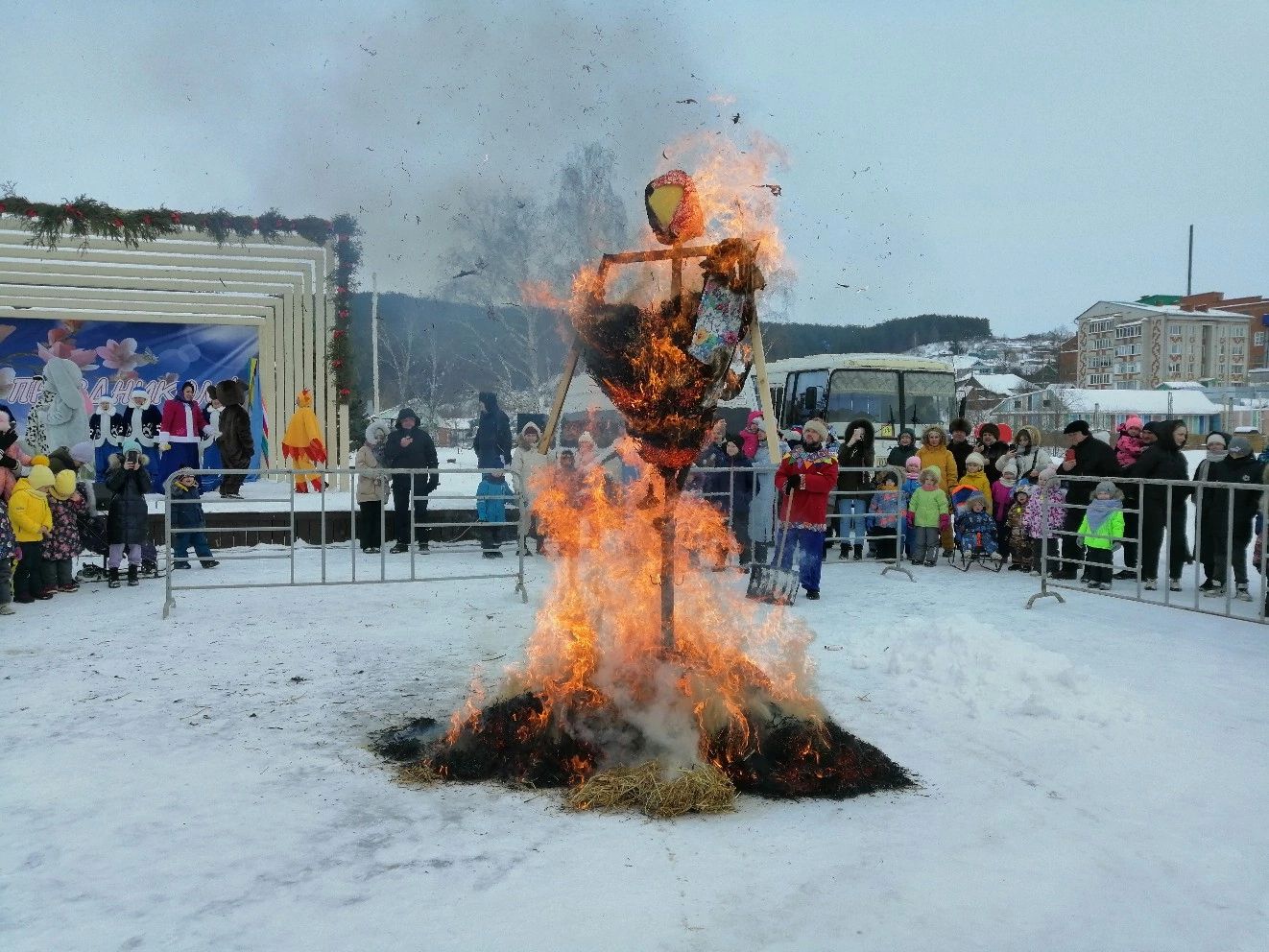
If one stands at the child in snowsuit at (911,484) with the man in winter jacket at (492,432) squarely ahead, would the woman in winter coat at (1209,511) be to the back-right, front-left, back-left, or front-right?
back-left

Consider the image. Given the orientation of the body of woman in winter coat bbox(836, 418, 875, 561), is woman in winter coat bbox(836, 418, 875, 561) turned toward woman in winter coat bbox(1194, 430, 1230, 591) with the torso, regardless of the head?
no

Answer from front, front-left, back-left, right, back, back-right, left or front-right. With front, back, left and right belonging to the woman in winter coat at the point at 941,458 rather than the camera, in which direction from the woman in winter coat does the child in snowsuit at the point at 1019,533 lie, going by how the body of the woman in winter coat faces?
front-left

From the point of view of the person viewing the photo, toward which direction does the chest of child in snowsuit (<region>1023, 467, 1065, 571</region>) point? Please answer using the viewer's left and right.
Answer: facing the viewer and to the left of the viewer

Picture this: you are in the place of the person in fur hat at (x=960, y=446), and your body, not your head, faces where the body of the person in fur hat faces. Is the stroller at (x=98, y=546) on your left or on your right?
on your right

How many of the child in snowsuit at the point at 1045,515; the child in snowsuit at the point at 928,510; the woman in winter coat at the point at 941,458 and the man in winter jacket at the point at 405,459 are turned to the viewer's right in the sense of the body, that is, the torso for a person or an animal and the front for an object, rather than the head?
0

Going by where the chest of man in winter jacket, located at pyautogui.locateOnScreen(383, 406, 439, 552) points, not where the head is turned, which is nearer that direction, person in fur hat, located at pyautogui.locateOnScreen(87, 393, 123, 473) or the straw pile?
the straw pile

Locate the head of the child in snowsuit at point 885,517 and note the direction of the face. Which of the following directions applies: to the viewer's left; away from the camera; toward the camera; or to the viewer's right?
toward the camera

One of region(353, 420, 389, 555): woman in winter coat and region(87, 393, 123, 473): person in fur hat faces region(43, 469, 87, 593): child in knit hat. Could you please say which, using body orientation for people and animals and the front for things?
the person in fur hat

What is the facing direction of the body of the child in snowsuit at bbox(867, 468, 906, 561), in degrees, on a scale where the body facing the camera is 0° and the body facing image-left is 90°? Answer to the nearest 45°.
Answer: approximately 0°

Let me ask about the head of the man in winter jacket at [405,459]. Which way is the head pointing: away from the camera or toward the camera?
toward the camera

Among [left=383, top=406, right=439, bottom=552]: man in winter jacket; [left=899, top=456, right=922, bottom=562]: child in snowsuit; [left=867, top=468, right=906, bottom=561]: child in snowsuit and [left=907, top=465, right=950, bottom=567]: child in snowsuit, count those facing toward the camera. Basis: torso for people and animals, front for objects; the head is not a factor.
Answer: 4

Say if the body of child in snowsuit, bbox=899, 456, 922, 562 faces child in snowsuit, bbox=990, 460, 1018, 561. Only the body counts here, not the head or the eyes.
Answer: no

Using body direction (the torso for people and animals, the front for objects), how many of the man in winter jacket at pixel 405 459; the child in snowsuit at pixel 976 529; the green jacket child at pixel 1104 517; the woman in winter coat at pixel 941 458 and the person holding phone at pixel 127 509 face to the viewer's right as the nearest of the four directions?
0

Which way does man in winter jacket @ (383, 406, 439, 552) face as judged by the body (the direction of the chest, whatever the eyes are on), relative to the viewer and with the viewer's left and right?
facing the viewer

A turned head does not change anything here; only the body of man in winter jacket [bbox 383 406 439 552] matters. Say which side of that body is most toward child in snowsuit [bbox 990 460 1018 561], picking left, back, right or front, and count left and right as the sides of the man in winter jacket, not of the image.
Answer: left

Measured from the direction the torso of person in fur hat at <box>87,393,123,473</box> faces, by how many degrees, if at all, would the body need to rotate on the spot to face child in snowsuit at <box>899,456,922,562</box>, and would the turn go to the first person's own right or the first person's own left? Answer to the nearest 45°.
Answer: approximately 45° to the first person's own left

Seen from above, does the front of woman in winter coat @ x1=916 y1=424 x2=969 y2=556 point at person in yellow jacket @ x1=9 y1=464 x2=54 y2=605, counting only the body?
no
